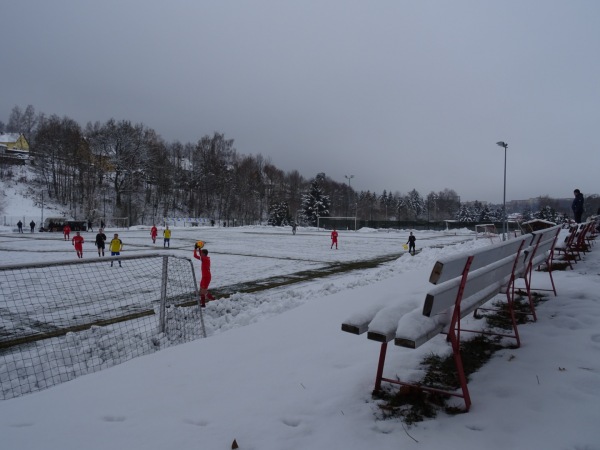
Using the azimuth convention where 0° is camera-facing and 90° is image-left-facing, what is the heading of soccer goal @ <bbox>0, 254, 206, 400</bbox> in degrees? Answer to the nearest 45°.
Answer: approximately 135°

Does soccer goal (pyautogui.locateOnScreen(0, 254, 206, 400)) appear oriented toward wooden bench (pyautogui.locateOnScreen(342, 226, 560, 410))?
no
